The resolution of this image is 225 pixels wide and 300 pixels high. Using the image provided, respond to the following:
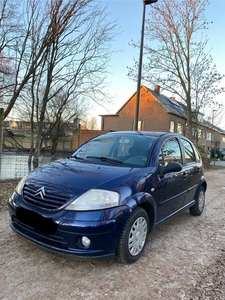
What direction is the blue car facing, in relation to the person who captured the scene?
facing the viewer and to the left of the viewer

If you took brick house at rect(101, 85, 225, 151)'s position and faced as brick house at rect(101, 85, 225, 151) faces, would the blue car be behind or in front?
in front

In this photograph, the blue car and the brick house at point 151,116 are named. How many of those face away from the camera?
0

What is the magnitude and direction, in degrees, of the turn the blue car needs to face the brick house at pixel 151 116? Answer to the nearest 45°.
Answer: approximately 135° to its right
